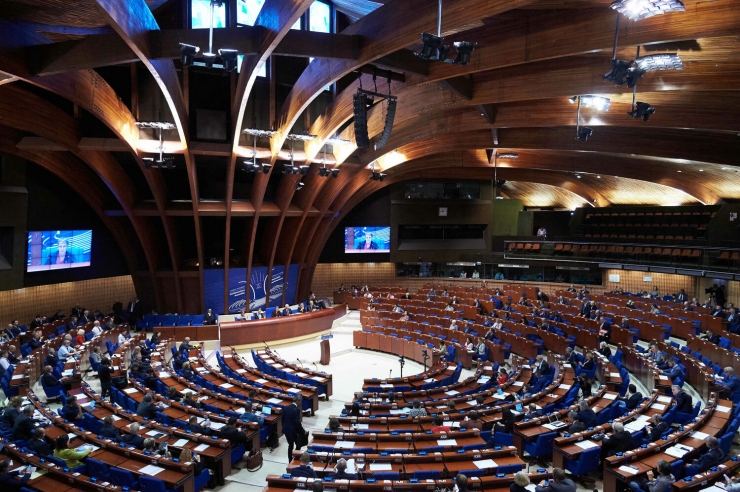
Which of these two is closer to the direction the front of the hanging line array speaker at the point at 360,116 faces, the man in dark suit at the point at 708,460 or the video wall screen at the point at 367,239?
the man in dark suit

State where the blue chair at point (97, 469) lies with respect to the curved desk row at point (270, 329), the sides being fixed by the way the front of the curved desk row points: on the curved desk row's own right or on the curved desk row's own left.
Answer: on the curved desk row's own right

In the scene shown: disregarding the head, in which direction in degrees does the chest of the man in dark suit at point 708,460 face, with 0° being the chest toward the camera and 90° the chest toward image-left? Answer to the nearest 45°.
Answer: approximately 135°

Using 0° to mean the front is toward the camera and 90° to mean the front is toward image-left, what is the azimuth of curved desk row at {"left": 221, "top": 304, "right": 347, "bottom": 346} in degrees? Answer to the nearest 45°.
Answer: approximately 315°
